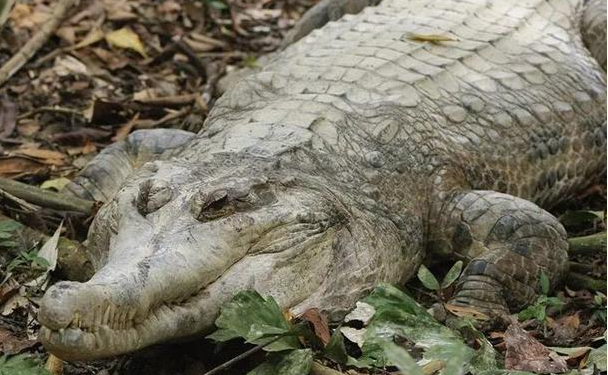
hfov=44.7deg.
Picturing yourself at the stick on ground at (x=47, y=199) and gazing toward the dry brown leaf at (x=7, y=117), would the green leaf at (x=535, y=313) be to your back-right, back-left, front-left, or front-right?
back-right

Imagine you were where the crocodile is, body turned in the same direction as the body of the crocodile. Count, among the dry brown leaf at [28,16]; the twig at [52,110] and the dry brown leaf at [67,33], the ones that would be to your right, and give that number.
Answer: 3

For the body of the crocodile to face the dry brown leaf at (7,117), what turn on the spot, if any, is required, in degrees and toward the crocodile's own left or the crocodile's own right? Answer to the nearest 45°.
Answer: approximately 90° to the crocodile's own right

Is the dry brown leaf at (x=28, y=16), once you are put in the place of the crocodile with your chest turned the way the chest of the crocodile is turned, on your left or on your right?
on your right

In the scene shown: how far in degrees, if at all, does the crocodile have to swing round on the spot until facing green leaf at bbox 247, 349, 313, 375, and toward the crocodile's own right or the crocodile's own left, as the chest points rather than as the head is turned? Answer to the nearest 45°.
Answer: approximately 45° to the crocodile's own left

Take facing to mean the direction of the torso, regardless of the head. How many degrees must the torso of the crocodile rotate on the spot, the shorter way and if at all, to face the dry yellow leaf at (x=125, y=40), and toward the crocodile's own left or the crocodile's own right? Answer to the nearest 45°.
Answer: approximately 90° to the crocodile's own right

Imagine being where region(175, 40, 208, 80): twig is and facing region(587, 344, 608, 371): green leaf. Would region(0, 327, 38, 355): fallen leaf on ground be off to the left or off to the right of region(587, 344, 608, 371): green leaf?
right

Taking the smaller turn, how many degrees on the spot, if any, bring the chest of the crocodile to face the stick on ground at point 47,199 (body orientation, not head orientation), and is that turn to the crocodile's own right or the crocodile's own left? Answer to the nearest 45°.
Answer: approximately 45° to the crocodile's own right

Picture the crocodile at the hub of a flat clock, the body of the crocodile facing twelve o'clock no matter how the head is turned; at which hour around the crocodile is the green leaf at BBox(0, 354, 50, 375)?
The green leaf is roughly at 12 o'clock from the crocodile.

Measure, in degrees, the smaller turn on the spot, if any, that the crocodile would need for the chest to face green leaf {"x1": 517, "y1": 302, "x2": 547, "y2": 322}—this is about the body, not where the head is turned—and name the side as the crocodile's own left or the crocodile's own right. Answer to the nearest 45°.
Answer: approximately 90° to the crocodile's own left

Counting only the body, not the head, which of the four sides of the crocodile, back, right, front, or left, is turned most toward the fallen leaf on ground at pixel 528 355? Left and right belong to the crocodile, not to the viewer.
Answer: left

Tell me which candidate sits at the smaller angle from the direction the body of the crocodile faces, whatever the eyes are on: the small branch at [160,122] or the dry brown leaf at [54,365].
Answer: the dry brown leaf

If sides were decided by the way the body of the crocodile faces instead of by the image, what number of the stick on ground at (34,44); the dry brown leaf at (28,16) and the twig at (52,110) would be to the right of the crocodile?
3

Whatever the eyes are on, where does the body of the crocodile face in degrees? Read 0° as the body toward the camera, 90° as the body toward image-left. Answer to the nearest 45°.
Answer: approximately 45°
